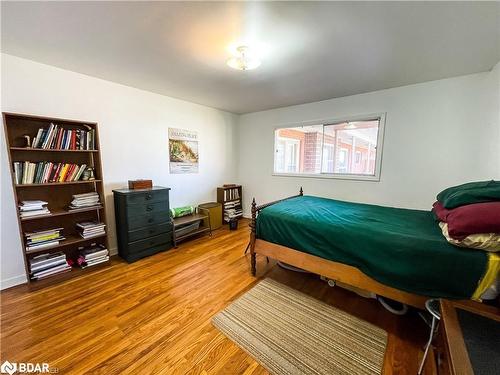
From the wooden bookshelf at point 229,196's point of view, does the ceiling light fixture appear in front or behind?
in front

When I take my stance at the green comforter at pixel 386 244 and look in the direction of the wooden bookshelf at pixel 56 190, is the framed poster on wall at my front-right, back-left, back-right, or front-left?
front-right

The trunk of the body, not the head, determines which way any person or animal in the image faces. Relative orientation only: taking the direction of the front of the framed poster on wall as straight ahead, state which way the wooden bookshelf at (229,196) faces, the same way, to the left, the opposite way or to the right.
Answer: the same way

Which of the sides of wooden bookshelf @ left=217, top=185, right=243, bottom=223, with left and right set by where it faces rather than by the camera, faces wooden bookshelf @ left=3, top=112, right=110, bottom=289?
right

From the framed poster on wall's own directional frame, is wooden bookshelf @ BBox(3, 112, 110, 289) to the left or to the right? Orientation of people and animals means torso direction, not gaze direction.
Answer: on its right

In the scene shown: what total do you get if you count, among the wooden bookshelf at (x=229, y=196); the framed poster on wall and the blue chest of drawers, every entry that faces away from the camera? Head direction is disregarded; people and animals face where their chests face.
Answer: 0

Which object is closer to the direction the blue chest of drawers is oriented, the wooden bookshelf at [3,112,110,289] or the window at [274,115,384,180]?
the window

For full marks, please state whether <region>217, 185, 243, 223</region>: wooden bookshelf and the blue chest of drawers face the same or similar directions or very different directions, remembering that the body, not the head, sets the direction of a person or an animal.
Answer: same or similar directions

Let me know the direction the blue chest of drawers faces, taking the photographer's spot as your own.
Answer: facing the viewer and to the right of the viewer

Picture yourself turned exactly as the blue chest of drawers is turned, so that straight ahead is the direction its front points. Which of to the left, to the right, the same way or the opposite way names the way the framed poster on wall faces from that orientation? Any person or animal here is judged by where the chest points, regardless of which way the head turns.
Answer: the same way

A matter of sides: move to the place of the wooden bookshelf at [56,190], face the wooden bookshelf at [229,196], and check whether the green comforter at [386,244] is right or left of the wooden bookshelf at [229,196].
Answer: right

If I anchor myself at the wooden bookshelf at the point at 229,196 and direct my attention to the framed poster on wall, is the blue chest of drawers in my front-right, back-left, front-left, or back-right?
front-left

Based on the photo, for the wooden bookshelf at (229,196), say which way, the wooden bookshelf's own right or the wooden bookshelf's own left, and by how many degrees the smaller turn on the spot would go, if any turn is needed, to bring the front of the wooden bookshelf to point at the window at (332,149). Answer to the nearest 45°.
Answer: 0° — it already faces it

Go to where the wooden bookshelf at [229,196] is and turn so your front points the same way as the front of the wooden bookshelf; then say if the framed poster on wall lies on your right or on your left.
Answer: on your right

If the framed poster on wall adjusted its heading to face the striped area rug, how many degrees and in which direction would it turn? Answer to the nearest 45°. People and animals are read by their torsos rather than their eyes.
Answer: approximately 45° to its right

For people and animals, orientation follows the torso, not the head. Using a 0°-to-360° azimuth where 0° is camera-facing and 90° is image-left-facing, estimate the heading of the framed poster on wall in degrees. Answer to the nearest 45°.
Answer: approximately 315°

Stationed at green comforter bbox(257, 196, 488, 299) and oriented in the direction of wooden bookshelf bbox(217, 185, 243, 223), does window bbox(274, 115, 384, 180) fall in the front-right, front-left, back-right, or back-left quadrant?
front-right
